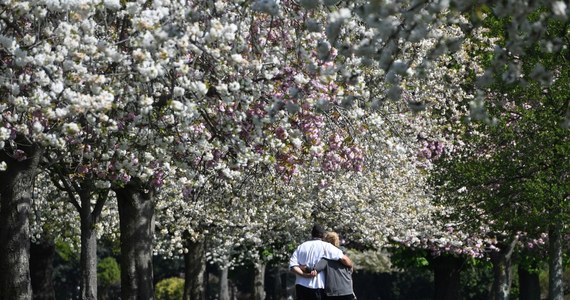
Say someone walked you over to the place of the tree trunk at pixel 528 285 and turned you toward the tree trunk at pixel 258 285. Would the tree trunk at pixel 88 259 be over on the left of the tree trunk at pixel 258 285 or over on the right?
left

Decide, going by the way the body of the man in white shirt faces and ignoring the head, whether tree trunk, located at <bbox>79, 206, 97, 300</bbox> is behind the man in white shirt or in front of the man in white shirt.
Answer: in front

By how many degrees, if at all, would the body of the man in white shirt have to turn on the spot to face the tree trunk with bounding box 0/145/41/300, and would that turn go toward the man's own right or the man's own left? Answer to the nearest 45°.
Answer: approximately 90° to the man's own left

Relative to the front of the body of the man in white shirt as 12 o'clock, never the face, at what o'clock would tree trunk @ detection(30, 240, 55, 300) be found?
The tree trunk is roughly at 11 o'clock from the man in white shirt.

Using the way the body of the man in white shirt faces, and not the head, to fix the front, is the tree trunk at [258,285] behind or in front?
in front

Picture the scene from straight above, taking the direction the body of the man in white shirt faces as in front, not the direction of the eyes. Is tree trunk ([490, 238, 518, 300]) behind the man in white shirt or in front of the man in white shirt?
in front

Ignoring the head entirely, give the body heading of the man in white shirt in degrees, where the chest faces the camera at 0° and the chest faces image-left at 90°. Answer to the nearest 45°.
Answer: approximately 180°

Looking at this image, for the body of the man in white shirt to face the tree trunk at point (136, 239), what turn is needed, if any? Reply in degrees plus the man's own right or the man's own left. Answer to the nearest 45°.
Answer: approximately 45° to the man's own left
